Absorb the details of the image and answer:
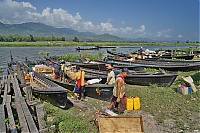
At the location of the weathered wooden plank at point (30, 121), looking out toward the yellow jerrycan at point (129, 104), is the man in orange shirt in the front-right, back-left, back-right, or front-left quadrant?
front-left

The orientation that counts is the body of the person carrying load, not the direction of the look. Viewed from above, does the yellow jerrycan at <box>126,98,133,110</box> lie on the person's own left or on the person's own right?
on the person's own left

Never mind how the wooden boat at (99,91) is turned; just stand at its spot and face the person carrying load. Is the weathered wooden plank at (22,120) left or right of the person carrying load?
right
